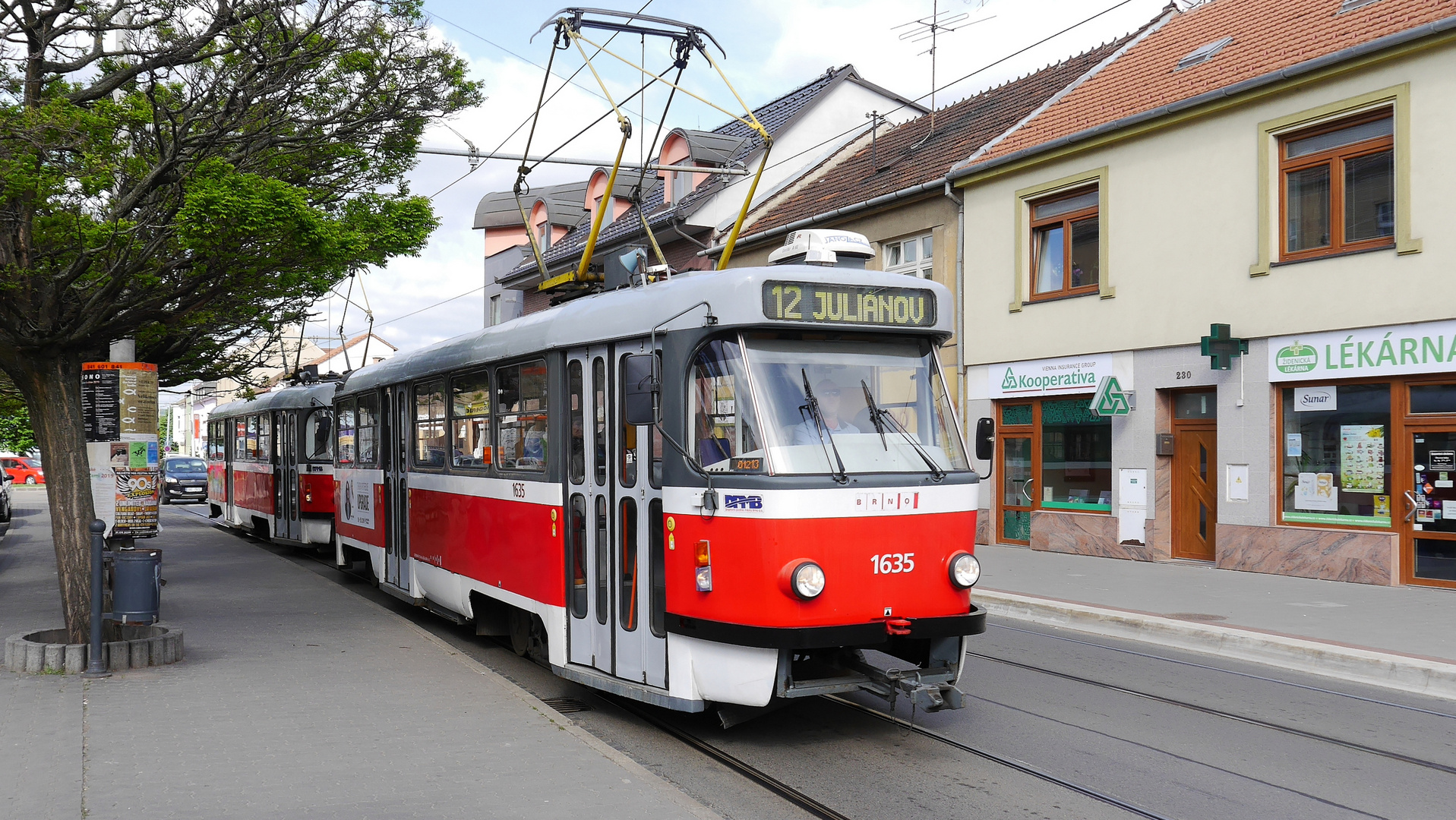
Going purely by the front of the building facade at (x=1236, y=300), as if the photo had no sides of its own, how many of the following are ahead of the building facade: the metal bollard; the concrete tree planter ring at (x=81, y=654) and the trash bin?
3

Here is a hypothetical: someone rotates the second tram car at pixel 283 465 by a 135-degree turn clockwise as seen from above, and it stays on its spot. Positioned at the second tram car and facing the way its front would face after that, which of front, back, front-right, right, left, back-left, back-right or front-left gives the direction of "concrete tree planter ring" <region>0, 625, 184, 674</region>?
left

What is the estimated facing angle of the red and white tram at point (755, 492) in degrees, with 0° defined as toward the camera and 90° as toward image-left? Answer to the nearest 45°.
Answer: approximately 315°

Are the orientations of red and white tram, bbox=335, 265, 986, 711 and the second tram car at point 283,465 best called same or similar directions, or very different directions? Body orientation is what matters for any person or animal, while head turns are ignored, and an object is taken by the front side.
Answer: same or similar directions

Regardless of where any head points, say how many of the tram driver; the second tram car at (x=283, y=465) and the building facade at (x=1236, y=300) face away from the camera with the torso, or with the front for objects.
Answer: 0

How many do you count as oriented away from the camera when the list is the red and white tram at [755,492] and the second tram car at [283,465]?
0

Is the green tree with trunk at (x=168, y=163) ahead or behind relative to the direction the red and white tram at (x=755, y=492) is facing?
behind

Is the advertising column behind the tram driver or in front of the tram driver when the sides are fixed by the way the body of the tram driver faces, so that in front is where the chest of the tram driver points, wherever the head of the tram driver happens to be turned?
behind

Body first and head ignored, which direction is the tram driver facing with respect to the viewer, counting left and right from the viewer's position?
facing the viewer and to the right of the viewer

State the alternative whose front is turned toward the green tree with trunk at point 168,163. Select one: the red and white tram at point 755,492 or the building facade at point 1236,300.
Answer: the building facade

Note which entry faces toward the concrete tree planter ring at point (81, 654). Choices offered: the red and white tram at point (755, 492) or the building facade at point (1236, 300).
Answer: the building facade

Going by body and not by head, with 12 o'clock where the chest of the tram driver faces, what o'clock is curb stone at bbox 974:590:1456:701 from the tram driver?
The curb stone is roughly at 9 o'clock from the tram driver.

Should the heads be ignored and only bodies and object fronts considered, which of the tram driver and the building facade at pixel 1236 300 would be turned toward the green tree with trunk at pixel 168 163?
the building facade

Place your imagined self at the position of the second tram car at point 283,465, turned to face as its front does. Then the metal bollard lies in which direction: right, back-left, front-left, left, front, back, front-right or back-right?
front-right

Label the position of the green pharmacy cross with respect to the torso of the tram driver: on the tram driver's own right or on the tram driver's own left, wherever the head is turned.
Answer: on the tram driver's own left

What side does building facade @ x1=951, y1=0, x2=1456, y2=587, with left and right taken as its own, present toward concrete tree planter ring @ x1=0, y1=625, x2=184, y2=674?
front

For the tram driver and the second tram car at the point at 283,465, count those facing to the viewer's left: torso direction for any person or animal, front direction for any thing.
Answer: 0
